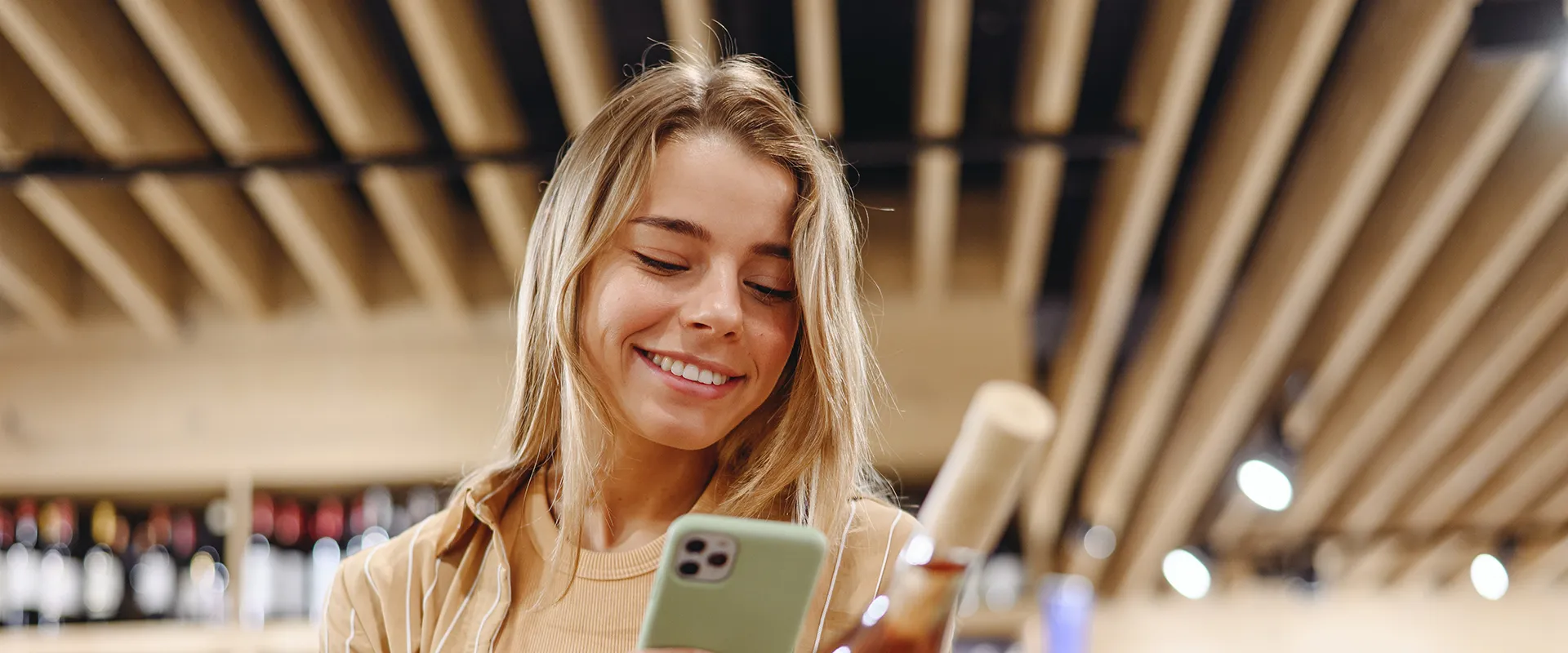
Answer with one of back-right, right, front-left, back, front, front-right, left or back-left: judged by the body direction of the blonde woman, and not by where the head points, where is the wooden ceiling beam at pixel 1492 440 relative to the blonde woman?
back-left

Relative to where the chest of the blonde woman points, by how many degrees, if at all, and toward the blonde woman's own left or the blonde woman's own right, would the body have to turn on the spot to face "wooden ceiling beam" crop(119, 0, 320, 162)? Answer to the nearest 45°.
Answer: approximately 135° to the blonde woman's own right

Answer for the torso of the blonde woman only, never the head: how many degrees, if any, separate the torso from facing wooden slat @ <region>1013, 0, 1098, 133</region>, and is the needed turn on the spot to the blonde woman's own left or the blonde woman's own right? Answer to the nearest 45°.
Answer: approximately 135° to the blonde woman's own left

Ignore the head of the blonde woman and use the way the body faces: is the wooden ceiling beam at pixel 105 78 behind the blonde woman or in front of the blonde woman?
behind

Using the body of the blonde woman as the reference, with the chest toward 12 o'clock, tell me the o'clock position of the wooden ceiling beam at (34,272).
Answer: The wooden ceiling beam is roughly at 5 o'clock from the blonde woman.

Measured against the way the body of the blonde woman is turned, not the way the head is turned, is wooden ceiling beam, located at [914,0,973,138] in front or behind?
behind

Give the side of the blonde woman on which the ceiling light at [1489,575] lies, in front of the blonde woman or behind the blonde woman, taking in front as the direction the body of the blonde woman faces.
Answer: behind

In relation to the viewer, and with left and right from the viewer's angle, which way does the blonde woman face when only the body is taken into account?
facing the viewer

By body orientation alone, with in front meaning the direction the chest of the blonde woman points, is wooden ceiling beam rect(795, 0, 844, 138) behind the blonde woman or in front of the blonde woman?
behind
